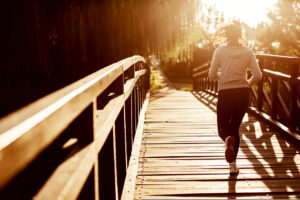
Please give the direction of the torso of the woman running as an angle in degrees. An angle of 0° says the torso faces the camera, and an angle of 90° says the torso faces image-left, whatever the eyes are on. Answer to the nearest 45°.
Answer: approximately 180°

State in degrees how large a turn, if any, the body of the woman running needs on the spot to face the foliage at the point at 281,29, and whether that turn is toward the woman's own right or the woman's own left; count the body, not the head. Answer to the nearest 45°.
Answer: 0° — they already face it
